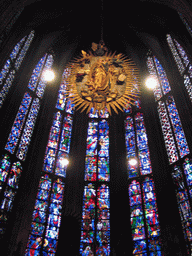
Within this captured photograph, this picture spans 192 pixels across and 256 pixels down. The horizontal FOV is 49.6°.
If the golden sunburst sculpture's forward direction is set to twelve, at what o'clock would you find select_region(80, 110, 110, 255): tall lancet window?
The tall lancet window is roughly at 6 o'clock from the golden sunburst sculpture.

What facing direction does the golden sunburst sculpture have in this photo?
toward the camera

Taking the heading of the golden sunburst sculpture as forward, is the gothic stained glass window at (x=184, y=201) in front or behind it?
behind

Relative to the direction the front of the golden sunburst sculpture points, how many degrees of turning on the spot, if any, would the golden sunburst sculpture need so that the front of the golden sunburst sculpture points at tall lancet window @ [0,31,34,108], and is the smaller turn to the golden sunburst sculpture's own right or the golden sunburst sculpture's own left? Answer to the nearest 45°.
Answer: approximately 90° to the golden sunburst sculpture's own right

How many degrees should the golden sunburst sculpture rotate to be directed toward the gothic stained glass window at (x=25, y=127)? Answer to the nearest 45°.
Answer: approximately 135° to its right

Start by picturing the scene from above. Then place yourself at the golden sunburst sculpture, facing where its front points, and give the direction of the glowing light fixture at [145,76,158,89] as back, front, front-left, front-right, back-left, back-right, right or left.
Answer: back-left

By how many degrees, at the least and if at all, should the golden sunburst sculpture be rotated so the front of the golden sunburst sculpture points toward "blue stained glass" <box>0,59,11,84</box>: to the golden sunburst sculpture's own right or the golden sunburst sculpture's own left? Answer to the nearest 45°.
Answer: approximately 90° to the golden sunburst sculpture's own right

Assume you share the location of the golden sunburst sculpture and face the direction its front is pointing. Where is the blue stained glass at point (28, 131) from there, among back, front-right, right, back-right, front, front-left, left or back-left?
back-right
